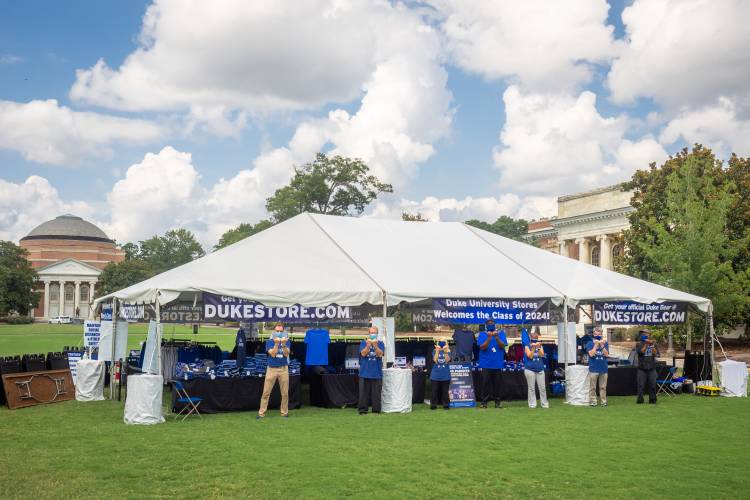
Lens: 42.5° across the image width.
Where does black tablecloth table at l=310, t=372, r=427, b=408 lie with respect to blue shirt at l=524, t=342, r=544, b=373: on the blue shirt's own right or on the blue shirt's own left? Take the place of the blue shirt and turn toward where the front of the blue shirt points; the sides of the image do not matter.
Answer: on the blue shirt's own right

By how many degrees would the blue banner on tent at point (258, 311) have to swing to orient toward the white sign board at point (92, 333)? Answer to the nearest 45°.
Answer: approximately 135° to its right

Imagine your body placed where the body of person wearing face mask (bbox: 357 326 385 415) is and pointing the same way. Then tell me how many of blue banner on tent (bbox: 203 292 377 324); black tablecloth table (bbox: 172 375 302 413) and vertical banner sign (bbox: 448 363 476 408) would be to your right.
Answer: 2

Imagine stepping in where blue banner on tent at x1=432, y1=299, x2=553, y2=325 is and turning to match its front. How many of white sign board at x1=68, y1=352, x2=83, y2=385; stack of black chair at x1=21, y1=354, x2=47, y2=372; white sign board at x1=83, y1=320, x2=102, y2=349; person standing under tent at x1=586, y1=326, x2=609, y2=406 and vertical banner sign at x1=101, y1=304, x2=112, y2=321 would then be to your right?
4

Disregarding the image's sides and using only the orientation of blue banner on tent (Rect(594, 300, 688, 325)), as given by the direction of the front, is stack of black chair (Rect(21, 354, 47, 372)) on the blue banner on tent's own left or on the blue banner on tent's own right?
on the blue banner on tent's own right

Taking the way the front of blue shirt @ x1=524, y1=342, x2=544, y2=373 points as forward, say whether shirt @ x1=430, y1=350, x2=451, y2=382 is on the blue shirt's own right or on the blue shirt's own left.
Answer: on the blue shirt's own right

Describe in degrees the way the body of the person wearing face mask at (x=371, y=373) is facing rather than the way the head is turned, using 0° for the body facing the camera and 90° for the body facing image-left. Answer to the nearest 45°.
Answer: approximately 0°

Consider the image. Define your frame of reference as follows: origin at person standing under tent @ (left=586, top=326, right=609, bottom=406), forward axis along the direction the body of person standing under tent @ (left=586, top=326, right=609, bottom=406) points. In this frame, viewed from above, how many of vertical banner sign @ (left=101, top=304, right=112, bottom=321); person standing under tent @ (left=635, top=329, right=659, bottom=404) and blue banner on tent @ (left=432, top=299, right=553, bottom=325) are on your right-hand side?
2
